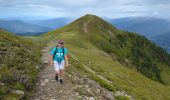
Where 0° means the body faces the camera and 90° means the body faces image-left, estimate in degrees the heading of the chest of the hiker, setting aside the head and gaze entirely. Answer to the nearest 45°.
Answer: approximately 0°
